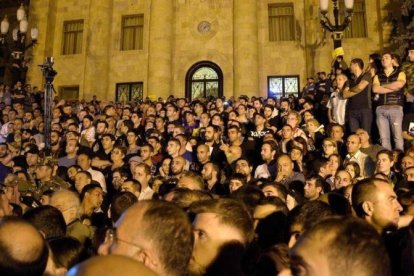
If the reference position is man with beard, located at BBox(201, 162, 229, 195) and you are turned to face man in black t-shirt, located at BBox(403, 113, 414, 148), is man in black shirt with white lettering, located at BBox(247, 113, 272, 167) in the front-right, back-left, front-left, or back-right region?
front-left

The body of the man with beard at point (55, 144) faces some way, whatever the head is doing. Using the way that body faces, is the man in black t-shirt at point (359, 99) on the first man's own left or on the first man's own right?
on the first man's own left

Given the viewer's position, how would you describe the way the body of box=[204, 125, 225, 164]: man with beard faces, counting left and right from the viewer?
facing the viewer and to the left of the viewer

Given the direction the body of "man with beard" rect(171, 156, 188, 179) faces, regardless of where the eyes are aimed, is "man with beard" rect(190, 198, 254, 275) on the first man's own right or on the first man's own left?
on the first man's own left

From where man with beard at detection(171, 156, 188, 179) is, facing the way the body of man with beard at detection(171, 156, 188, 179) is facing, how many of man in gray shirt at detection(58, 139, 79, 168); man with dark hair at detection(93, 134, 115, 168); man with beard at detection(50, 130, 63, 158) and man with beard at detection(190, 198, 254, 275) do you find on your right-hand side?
3

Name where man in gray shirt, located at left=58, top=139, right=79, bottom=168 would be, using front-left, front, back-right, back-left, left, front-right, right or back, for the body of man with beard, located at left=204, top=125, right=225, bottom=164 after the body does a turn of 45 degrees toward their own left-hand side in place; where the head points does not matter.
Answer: right

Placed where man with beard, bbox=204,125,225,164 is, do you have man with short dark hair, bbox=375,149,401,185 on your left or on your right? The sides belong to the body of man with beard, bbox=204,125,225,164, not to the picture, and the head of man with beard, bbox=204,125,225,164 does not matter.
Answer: on your left

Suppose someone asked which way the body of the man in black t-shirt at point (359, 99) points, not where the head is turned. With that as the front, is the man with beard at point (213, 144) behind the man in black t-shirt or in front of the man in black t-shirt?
in front

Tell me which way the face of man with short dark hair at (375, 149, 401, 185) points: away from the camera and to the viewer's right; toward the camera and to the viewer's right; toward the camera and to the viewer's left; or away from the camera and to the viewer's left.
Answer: toward the camera and to the viewer's left

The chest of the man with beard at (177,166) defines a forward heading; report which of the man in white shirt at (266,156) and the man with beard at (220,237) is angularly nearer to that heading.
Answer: the man with beard

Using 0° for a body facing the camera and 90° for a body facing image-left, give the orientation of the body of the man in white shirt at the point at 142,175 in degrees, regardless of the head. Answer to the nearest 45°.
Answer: approximately 45°

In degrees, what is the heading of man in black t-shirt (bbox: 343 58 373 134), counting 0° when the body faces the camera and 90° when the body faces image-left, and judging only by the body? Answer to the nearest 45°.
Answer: approximately 45°

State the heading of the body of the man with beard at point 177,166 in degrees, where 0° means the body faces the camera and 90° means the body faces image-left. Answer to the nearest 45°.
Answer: approximately 45°
